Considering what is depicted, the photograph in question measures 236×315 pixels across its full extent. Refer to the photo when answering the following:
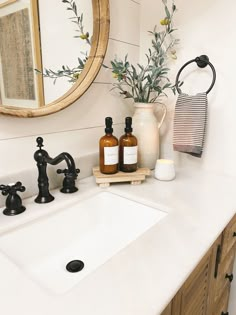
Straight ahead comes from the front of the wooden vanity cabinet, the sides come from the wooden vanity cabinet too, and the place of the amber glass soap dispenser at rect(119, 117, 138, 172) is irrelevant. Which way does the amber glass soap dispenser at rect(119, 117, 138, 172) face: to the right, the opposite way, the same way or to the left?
the same way

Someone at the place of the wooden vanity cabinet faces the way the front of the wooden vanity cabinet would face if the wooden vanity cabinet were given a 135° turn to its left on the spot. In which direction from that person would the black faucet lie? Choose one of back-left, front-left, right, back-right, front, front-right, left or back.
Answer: left

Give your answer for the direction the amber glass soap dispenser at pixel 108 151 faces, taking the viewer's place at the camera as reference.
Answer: facing the viewer and to the right of the viewer

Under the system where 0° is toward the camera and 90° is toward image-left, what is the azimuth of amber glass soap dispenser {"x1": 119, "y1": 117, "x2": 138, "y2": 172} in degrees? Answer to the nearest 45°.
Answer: approximately 315°

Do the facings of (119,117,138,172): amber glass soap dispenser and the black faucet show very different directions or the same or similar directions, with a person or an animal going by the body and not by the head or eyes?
same or similar directions

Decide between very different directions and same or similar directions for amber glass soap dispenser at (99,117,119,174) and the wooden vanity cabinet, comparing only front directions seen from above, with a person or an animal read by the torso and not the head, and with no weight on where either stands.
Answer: same or similar directions

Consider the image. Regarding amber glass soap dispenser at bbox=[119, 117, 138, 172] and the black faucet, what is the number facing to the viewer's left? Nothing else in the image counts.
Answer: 0

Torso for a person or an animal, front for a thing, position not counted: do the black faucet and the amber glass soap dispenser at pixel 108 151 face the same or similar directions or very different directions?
same or similar directions

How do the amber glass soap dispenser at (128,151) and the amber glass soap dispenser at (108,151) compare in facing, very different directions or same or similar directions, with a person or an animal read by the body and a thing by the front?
same or similar directions
